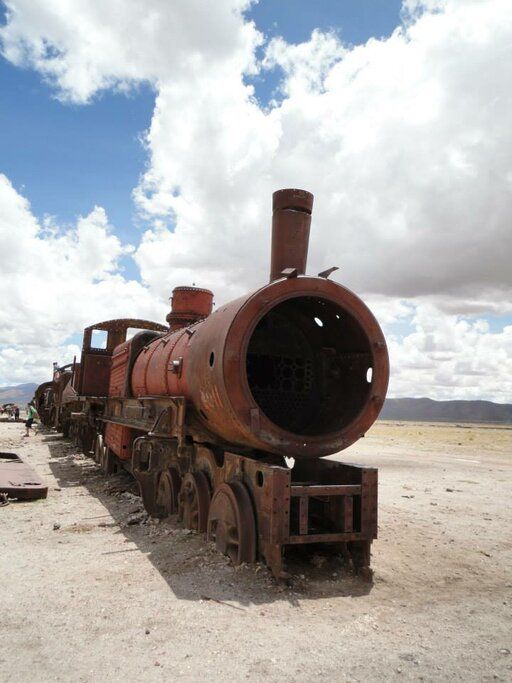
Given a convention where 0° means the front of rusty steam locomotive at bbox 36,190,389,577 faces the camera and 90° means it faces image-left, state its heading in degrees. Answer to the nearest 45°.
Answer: approximately 315°

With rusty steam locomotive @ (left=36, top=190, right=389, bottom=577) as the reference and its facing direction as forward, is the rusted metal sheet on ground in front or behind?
behind
